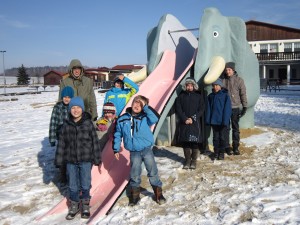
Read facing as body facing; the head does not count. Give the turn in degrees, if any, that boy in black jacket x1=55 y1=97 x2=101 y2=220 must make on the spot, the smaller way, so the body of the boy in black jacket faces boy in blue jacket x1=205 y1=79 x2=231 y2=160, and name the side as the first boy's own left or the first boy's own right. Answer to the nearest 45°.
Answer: approximately 135° to the first boy's own left

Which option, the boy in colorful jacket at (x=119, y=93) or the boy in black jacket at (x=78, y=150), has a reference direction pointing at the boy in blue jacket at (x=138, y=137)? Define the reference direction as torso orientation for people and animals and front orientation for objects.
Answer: the boy in colorful jacket

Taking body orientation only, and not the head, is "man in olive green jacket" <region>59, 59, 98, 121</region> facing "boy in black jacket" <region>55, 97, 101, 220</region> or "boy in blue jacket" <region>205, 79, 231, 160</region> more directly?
the boy in black jacket

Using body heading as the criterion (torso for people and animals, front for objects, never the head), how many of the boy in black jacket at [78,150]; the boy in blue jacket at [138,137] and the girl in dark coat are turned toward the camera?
3

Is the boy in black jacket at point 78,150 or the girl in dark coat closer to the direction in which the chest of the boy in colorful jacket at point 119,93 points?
the boy in black jacket

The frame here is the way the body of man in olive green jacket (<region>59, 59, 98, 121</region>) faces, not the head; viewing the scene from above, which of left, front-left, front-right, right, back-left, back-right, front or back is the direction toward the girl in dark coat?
left

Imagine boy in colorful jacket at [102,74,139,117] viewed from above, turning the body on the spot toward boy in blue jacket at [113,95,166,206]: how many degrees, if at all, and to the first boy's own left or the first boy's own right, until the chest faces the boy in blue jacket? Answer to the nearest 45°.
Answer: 0° — they already face them

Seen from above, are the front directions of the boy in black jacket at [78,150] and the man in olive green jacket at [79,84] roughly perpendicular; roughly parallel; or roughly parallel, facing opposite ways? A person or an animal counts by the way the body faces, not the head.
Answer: roughly parallel

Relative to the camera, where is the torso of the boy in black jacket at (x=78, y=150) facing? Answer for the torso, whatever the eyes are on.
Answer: toward the camera
